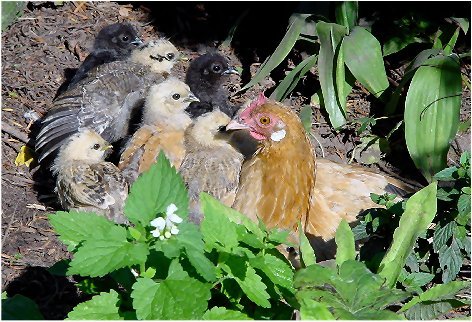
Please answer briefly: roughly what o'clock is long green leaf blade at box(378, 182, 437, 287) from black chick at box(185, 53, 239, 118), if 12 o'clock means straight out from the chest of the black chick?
The long green leaf blade is roughly at 2 o'clock from the black chick.

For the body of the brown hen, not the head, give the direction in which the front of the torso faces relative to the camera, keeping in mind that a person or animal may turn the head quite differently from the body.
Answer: to the viewer's left

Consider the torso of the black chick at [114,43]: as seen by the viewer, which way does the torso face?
to the viewer's right

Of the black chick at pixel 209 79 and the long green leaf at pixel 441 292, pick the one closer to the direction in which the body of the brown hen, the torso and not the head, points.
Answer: the black chick

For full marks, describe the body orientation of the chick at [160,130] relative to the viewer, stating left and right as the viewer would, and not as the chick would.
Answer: facing to the right of the viewer

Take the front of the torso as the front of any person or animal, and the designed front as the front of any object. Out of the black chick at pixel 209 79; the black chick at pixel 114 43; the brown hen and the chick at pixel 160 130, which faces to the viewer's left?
the brown hen

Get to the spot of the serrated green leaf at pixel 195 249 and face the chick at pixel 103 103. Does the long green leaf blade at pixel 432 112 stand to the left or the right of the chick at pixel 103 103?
right

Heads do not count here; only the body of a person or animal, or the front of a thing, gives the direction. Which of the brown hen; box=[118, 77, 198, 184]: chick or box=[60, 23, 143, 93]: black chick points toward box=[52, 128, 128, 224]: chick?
the brown hen

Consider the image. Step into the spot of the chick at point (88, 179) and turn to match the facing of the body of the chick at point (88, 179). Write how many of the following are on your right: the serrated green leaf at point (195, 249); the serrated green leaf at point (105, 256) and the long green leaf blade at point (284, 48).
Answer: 1

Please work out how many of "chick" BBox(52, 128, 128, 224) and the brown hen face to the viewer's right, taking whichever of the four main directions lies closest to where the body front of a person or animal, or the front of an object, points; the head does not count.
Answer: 0

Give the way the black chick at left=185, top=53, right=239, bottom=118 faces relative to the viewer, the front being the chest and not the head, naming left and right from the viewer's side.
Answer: facing to the right of the viewer

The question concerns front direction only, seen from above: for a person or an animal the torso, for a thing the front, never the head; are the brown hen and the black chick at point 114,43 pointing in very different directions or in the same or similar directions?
very different directions

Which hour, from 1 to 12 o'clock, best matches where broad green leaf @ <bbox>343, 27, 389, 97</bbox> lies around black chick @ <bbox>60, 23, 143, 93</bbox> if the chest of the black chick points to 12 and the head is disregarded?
The broad green leaf is roughly at 1 o'clock from the black chick.

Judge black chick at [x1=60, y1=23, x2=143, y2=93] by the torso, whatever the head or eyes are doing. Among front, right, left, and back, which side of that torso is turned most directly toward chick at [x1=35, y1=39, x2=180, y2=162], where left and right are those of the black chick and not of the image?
right

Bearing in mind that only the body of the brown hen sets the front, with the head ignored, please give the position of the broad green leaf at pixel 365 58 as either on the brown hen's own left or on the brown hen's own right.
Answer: on the brown hen's own right
